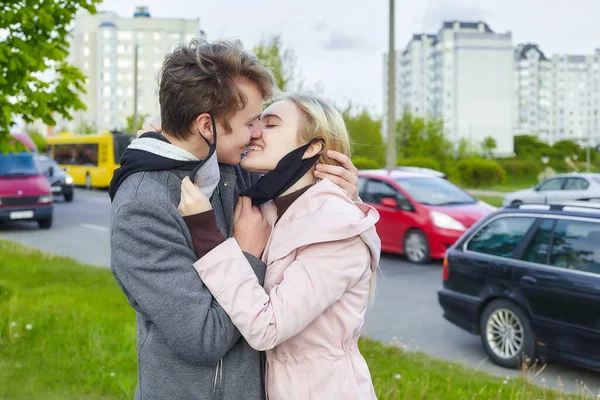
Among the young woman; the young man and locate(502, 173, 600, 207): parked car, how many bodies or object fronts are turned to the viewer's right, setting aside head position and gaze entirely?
1

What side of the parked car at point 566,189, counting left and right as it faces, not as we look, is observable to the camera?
left

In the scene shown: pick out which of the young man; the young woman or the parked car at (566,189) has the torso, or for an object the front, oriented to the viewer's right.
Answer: the young man

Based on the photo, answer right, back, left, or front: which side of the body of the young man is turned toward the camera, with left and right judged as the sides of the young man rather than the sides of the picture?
right

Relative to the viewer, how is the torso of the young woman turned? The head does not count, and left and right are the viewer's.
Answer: facing to the left of the viewer

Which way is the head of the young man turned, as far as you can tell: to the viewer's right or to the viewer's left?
to the viewer's right

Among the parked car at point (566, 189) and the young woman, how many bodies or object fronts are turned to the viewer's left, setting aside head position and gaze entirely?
2

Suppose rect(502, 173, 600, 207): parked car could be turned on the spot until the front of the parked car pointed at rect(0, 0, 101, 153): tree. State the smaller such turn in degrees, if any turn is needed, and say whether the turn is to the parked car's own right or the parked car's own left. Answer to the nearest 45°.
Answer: approximately 90° to the parked car's own left

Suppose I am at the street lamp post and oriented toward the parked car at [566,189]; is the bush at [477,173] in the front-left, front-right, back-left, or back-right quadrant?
front-left

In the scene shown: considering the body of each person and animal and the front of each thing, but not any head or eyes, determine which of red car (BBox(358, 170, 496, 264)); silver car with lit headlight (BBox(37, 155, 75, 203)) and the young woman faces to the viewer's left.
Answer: the young woman

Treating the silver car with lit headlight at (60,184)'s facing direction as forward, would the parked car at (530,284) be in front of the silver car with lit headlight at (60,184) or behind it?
in front

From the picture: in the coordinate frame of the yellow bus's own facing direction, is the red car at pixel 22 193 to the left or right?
on its right

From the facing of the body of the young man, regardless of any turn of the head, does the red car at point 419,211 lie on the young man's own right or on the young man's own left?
on the young man's own left

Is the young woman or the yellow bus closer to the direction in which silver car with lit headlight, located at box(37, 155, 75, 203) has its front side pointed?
the young woman

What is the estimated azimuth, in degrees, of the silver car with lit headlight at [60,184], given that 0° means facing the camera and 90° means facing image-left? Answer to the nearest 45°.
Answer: approximately 315°

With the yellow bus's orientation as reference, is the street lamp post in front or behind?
in front

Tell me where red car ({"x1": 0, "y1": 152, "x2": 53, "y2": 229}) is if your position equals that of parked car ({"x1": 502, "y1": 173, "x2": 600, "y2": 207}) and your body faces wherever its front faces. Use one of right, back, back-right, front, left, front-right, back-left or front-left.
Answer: front-left
